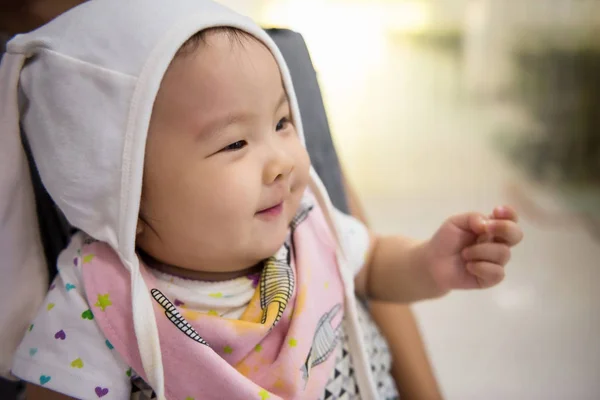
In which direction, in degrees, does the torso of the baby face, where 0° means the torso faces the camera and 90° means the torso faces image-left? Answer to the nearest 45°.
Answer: approximately 315°
